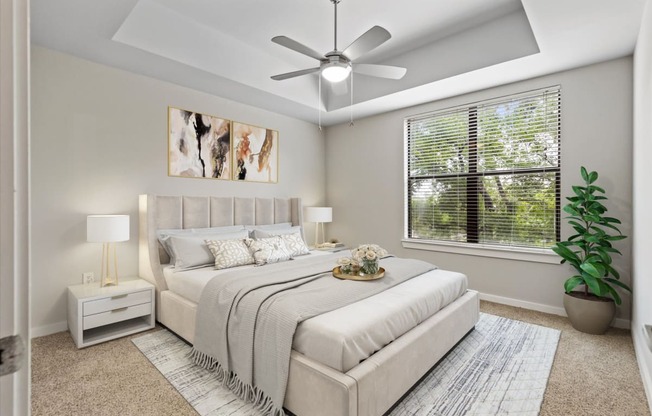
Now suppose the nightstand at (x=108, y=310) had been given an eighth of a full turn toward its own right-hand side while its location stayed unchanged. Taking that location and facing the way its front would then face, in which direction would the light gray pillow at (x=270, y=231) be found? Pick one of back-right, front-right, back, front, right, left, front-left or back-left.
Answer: left

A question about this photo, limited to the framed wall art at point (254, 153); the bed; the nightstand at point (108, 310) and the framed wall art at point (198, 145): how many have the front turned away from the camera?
0

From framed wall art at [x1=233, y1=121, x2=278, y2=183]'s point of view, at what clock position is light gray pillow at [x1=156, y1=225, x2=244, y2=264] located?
The light gray pillow is roughly at 3 o'clock from the framed wall art.

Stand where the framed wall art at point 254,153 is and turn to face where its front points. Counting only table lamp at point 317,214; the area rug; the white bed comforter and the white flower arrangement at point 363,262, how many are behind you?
0

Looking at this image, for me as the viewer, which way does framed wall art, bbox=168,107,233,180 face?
facing the viewer and to the right of the viewer

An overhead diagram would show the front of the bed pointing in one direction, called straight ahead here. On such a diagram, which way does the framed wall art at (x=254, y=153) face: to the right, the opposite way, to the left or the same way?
the same way

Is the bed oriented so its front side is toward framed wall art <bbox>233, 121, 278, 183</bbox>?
no

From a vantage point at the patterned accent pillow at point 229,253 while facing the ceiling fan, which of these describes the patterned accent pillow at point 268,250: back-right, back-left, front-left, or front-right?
front-left

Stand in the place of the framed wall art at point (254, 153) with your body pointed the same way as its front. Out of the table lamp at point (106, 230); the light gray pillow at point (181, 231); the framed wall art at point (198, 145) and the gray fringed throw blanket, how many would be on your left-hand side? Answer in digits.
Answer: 0

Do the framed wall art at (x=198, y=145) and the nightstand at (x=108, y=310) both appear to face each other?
no

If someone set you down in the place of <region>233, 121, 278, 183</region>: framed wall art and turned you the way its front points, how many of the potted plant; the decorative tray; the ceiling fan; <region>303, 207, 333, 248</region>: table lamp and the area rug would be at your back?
0

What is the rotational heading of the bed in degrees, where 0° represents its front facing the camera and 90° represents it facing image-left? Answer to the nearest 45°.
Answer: approximately 315°

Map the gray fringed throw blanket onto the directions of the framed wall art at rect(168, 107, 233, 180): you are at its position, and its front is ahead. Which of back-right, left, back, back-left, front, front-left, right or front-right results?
front-right

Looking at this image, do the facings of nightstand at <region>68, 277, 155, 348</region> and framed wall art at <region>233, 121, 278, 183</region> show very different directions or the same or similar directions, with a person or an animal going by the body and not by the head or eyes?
same or similar directions

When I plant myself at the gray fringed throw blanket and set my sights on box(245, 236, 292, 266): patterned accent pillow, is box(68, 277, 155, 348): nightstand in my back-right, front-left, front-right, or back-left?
front-left

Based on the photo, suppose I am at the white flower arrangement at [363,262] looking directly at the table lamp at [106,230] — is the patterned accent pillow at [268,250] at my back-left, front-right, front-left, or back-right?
front-right

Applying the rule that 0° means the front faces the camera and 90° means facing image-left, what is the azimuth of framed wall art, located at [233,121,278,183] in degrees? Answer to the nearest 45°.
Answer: approximately 315°

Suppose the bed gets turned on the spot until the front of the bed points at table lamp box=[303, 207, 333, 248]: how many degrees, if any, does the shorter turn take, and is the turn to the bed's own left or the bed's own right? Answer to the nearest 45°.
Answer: approximately 135° to the bed's own left
